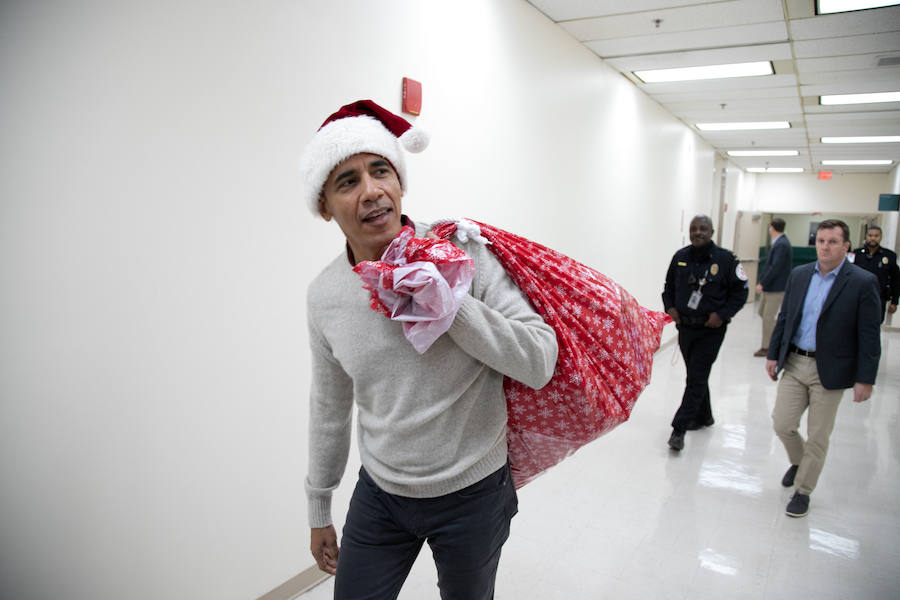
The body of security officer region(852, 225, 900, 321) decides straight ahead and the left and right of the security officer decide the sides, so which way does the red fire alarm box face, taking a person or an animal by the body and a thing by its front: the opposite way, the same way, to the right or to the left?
to the left

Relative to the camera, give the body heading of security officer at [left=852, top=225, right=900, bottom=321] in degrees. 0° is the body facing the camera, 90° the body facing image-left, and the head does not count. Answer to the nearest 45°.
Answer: approximately 0°

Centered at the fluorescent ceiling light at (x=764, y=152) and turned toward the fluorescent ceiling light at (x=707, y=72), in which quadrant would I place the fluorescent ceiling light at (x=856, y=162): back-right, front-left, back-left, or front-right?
back-left

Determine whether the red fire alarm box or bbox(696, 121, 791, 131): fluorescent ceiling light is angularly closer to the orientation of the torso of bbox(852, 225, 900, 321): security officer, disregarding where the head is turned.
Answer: the red fire alarm box

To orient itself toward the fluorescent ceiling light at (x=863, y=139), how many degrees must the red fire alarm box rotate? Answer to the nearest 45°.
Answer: approximately 90° to its left

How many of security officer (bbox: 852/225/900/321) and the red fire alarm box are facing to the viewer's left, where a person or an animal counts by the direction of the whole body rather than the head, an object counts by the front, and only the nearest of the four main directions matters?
0

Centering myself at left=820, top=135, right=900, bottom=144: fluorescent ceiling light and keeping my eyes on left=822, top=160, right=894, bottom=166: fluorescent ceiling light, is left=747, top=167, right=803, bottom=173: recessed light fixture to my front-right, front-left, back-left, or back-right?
front-left

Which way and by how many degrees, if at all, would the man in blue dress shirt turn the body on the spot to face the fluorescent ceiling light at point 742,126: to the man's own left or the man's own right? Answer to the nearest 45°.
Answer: approximately 135° to the man's own right

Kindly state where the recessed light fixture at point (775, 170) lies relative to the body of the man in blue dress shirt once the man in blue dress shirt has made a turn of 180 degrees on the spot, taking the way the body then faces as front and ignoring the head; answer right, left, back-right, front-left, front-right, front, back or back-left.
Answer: front-left

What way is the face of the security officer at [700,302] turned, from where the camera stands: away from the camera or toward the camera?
toward the camera

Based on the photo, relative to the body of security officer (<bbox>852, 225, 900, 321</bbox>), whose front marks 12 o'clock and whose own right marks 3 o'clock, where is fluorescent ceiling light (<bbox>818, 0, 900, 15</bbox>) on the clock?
The fluorescent ceiling light is roughly at 12 o'clock from the security officer.

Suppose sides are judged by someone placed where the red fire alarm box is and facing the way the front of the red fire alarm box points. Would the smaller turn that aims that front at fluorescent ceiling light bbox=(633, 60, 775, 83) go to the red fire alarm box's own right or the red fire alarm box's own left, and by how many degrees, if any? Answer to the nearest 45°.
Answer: approximately 90° to the red fire alarm box's own left

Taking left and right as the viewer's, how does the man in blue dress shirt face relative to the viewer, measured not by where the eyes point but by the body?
facing the viewer and to the left of the viewer

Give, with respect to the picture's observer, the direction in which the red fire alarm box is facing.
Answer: facing the viewer and to the right of the viewer

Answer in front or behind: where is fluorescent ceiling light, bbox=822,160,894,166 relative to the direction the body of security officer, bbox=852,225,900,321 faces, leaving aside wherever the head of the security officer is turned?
behind

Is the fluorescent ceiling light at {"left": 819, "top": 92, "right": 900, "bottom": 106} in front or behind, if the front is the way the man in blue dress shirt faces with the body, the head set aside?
behind
